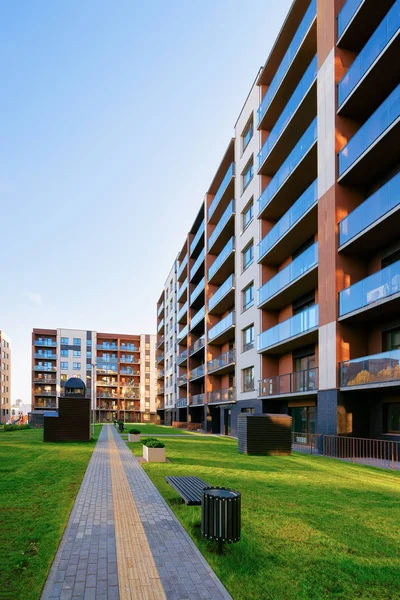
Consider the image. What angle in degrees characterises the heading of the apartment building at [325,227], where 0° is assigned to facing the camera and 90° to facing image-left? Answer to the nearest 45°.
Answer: approximately 45°

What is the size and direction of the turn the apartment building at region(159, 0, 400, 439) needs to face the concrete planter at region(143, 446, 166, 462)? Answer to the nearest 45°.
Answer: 0° — it already faces it
